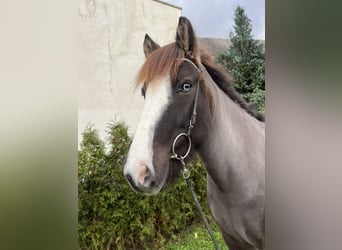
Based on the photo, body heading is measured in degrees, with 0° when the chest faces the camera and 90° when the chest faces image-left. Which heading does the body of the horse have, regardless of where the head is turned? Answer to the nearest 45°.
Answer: approximately 45°
